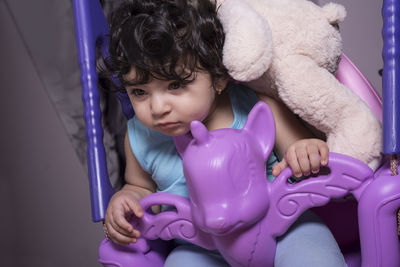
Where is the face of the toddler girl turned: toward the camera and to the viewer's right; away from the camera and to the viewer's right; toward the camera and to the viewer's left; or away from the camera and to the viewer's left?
toward the camera and to the viewer's left

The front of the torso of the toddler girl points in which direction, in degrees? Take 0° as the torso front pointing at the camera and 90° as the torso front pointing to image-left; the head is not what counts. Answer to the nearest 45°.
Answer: approximately 0°
